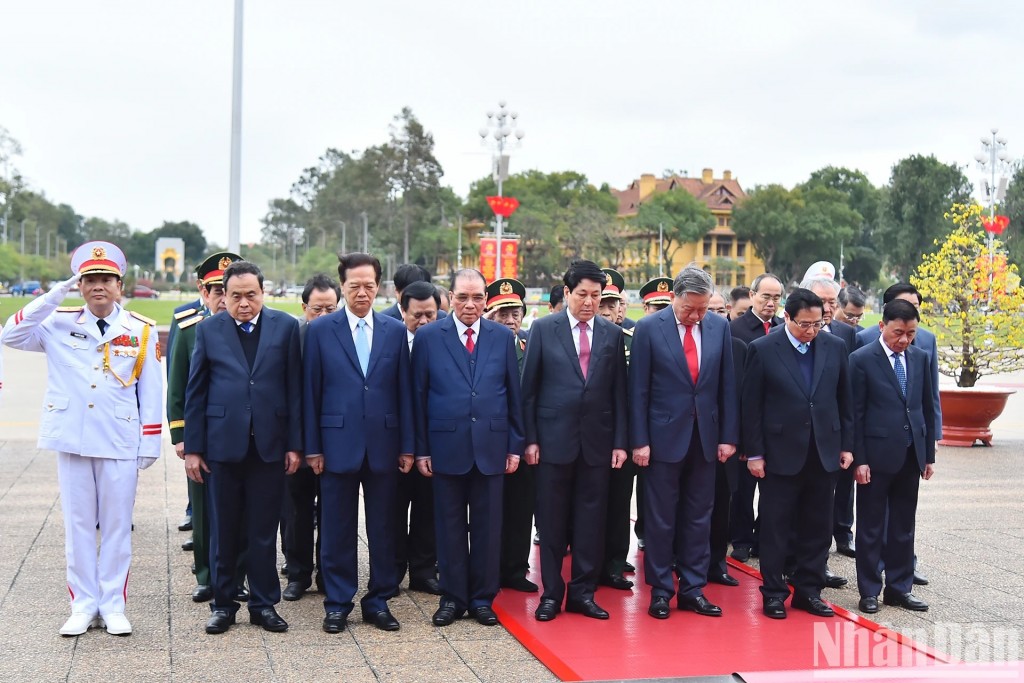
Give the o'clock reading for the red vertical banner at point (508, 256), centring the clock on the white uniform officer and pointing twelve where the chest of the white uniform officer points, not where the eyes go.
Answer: The red vertical banner is roughly at 7 o'clock from the white uniform officer.

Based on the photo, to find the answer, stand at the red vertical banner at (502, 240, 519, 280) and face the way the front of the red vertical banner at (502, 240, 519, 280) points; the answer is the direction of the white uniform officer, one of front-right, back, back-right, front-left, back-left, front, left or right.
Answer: front

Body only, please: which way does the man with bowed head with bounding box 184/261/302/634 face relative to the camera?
toward the camera

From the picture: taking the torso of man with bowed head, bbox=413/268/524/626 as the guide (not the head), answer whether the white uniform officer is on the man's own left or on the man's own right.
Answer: on the man's own right

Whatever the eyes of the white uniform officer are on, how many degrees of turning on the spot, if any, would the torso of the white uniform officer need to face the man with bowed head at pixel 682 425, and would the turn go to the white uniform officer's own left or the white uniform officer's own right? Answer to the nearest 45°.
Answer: approximately 90° to the white uniform officer's own left

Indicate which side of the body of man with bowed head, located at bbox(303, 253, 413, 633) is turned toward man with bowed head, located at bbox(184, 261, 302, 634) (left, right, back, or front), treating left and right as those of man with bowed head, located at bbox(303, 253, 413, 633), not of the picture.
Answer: right

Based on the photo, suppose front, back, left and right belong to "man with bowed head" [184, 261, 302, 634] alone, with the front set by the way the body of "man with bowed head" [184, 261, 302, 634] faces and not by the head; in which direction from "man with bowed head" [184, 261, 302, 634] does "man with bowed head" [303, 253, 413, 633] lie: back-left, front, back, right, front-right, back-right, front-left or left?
left

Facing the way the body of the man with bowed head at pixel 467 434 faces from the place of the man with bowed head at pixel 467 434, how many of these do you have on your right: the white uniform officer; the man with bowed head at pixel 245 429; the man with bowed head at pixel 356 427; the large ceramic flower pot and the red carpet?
3

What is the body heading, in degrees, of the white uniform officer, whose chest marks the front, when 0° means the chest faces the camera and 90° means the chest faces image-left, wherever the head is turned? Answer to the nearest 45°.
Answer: approximately 0°

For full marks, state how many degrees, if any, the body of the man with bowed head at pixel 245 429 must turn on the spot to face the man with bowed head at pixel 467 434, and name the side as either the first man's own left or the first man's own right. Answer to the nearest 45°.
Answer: approximately 90° to the first man's own left

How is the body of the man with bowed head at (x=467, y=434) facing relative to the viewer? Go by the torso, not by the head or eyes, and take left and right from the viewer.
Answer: facing the viewer

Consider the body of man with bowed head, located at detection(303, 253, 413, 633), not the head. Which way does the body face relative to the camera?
toward the camera

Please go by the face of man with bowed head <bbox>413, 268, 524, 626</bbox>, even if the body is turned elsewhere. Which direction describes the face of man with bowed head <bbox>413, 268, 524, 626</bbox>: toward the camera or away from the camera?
toward the camera

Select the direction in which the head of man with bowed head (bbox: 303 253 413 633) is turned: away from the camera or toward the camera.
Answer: toward the camera

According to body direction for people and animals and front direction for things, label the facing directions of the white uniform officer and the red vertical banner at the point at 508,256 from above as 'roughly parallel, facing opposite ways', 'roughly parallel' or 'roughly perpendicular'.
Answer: roughly parallel

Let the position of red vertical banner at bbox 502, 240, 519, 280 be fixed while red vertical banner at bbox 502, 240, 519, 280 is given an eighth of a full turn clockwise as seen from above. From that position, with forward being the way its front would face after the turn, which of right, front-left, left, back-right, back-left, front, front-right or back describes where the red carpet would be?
front-left

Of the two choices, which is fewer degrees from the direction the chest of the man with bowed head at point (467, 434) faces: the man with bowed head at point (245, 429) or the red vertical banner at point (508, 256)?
the man with bowed head
